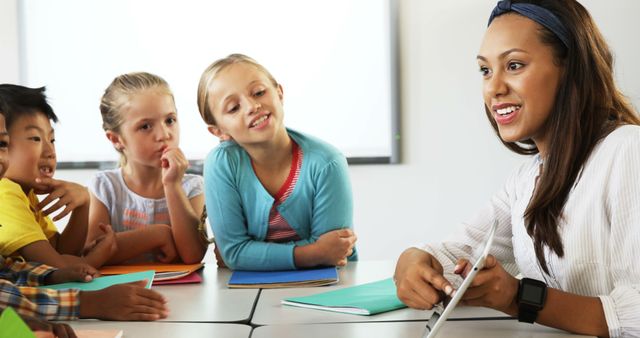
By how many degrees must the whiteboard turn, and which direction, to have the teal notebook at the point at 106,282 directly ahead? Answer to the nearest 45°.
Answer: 0° — it already faces it

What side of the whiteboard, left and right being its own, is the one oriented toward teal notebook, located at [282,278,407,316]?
front

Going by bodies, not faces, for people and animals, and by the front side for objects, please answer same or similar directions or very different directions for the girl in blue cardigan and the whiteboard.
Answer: same or similar directions

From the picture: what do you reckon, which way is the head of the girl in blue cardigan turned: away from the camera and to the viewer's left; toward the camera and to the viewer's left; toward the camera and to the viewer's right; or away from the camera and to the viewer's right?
toward the camera and to the viewer's right

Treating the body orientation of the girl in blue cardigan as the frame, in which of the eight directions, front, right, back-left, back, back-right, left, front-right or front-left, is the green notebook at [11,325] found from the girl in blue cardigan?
front

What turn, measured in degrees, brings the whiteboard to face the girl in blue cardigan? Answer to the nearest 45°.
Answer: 0° — it already faces them

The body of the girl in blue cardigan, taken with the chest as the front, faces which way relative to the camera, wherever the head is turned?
toward the camera

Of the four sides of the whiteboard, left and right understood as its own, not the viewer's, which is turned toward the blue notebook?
front

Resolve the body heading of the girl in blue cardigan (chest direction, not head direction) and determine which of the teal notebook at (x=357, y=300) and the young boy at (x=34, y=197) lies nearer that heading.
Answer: the teal notebook

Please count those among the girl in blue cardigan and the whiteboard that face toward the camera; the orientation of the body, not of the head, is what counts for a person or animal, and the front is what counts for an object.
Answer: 2

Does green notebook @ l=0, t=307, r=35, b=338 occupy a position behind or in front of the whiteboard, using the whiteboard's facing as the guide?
in front

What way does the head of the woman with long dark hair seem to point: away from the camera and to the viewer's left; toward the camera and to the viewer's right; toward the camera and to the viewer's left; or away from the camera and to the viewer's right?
toward the camera and to the viewer's left

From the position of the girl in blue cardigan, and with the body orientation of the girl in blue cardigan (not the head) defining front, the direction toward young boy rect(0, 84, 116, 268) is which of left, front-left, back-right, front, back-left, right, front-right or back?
right

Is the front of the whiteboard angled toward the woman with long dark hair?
yes

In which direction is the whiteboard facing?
toward the camera

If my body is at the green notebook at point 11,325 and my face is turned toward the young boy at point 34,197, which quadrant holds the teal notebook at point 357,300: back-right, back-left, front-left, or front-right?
front-right
